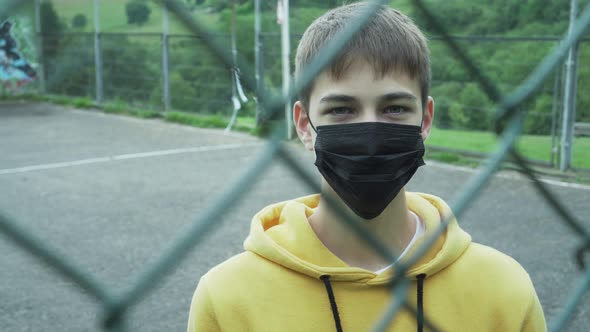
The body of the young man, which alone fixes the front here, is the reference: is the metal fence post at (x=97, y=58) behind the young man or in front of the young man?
behind

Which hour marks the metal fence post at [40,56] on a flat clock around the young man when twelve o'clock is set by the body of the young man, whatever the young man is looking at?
The metal fence post is roughly at 5 o'clock from the young man.

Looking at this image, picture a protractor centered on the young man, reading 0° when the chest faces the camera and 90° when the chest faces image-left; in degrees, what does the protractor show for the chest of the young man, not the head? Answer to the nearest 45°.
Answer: approximately 0°

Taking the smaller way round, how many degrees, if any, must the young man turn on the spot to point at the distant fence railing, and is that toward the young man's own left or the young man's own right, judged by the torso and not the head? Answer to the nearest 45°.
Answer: approximately 180°

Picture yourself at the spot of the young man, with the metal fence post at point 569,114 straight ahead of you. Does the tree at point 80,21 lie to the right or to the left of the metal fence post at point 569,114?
left

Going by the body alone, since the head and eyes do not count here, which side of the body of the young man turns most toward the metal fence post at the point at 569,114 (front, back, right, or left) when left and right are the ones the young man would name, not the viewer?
back

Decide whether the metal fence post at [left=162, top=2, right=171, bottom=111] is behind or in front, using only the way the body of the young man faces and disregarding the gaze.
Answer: behind
